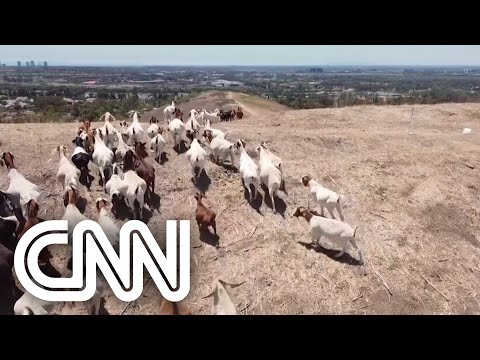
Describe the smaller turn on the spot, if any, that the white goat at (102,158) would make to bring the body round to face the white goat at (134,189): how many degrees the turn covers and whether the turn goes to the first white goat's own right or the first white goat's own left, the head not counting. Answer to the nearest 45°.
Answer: approximately 180°

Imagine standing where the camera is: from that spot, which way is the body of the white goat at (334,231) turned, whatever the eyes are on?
to the viewer's left

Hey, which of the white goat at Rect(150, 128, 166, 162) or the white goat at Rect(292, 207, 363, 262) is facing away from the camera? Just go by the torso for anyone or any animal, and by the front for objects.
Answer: the white goat at Rect(150, 128, 166, 162)

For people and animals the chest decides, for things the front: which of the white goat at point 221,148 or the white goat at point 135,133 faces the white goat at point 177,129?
the white goat at point 221,148

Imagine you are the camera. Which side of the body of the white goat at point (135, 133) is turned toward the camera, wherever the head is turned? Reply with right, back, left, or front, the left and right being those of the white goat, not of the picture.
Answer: back

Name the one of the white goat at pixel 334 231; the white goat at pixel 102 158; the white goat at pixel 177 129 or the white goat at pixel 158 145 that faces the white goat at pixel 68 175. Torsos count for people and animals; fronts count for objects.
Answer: the white goat at pixel 334 231

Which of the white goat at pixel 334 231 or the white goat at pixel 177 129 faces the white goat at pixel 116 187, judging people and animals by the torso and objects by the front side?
the white goat at pixel 334 231

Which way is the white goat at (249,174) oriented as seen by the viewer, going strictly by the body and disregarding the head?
away from the camera

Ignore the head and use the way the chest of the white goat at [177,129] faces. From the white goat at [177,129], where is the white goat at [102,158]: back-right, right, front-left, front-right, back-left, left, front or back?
back-left

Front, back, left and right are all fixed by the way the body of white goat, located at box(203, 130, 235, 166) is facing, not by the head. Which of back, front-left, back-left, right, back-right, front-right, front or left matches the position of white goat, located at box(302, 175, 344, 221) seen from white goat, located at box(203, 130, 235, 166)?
back

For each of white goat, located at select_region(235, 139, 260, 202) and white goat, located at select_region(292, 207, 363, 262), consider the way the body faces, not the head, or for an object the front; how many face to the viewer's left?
1

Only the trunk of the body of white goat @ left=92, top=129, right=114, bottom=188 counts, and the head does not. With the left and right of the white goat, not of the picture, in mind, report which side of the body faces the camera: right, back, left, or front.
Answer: back

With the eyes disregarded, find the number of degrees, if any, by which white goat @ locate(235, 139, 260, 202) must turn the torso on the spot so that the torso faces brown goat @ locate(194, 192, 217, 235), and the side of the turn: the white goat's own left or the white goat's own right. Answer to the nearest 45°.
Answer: approximately 135° to the white goat's own left

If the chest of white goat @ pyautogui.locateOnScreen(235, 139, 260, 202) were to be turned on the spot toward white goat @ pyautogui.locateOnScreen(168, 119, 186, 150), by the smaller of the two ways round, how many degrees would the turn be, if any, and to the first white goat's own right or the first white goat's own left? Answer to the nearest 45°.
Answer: approximately 45° to the first white goat's own left

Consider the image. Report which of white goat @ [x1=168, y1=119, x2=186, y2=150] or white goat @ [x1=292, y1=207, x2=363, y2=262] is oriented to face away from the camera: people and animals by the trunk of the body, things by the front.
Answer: white goat @ [x1=168, y1=119, x2=186, y2=150]
